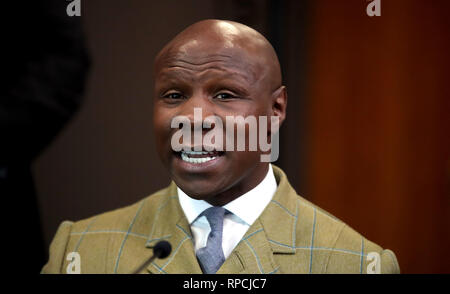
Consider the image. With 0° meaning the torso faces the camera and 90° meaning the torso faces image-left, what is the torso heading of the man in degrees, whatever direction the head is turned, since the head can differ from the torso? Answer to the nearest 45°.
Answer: approximately 0°
